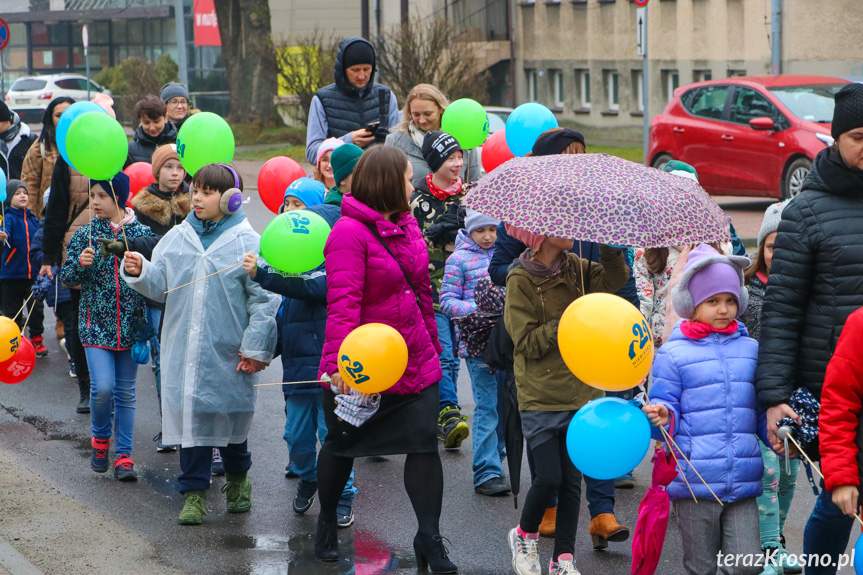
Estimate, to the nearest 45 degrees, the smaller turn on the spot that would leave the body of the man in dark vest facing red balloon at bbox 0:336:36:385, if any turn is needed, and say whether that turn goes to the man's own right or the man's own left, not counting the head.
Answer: approximately 90° to the man's own right

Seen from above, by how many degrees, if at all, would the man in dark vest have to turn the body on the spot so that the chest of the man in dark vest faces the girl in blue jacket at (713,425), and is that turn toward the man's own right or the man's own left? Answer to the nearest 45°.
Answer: approximately 45° to the man's own right

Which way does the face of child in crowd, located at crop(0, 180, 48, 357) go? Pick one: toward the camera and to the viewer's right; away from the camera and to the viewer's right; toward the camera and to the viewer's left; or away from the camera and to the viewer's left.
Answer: toward the camera and to the viewer's right

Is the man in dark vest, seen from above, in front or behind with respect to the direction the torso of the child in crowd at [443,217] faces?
behind
